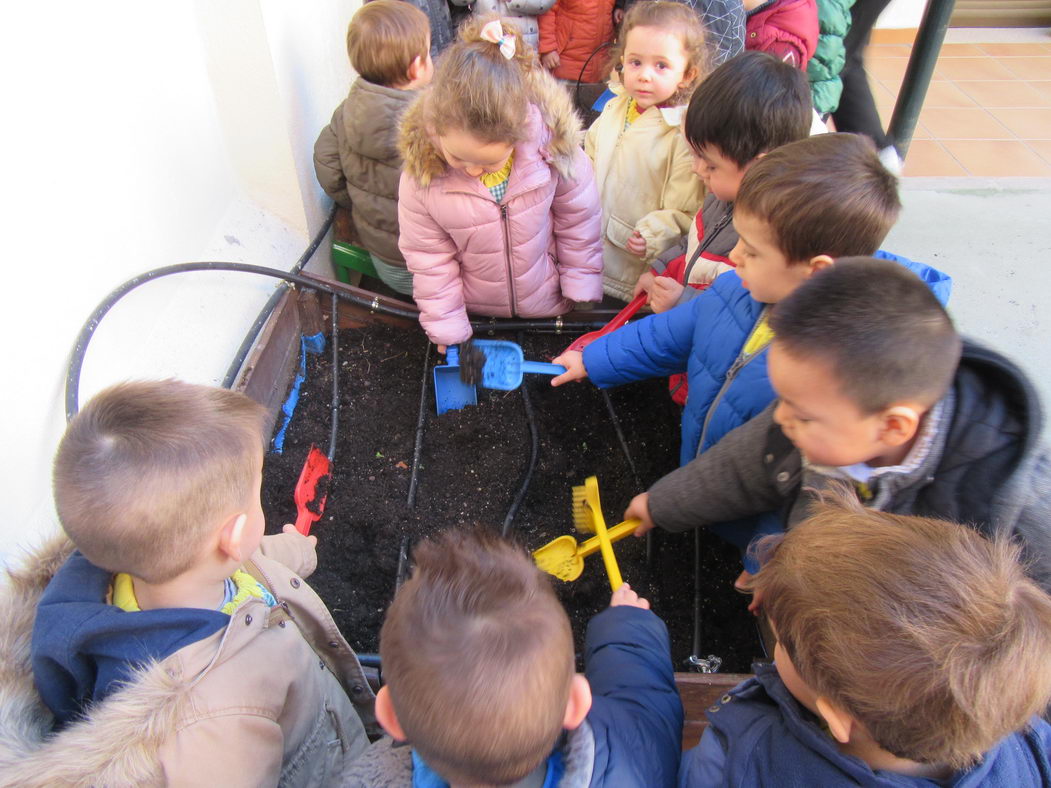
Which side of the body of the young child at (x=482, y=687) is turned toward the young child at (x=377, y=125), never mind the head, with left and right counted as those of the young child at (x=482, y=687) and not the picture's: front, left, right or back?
front

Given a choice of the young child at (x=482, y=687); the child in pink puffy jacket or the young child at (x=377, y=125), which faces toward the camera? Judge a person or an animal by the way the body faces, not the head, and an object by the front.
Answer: the child in pink puffy jacket

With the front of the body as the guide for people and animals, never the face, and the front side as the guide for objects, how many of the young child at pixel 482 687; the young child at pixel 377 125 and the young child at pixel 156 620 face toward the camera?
0

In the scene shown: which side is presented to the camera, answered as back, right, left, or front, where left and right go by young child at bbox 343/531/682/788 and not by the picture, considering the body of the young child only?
back

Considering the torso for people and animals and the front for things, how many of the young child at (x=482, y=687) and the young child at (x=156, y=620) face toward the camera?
0

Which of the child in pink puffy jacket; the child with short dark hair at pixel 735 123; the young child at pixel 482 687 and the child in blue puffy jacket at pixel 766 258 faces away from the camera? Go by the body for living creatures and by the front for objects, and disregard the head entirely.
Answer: the young child

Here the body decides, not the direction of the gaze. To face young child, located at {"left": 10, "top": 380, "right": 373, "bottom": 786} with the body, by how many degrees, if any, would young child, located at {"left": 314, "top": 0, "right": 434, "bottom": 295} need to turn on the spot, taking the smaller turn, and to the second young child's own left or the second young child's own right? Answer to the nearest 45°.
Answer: approximately 135° to the second young child's own right

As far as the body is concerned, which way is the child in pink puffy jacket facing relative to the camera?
toward the camera

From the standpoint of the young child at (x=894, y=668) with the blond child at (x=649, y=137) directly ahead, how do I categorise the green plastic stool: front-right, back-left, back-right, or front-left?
front-left

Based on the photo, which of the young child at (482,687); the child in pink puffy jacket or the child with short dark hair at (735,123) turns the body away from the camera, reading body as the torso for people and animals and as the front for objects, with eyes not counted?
the young child

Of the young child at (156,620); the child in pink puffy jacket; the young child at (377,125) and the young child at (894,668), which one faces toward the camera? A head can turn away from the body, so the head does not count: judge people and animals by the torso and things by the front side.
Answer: the child in pink puffy jacket

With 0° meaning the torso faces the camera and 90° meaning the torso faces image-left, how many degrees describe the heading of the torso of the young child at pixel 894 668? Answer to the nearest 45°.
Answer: approximately 135°

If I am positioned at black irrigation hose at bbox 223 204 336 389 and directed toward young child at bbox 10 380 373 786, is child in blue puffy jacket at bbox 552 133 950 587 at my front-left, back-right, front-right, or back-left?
front-left

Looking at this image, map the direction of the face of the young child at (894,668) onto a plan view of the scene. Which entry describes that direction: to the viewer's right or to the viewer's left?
to the viewer's left

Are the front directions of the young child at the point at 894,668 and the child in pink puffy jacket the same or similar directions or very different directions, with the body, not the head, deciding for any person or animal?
very different directions
